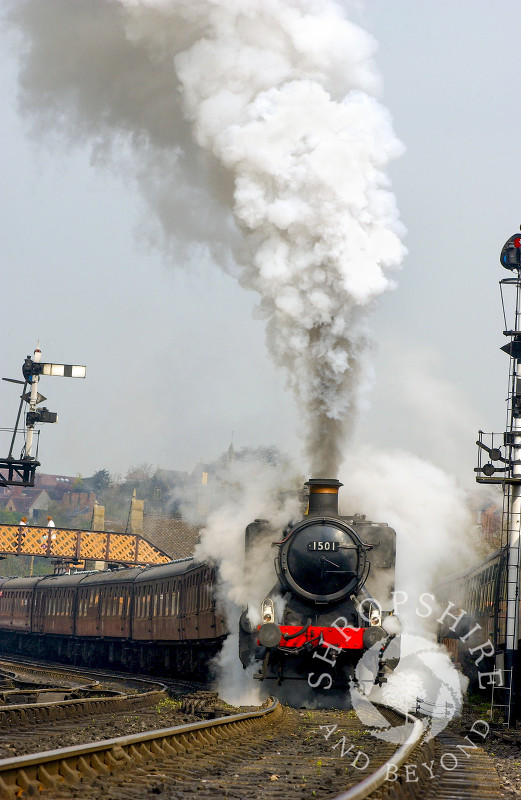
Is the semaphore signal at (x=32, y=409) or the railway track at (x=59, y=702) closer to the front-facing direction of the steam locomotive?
the railway track

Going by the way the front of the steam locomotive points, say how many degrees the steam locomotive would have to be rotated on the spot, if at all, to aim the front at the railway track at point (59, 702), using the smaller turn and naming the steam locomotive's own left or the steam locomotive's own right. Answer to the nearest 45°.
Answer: approximately 90° to the steam locomotive's own right

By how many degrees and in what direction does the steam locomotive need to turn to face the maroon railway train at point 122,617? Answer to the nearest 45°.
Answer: approximately 180°

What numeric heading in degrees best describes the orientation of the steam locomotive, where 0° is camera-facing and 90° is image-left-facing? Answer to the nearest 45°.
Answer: approximately 0°

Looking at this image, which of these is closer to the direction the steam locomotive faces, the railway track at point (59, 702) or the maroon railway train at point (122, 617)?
the railway track

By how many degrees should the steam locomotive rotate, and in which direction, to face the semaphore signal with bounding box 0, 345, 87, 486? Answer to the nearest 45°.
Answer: approximately 135° to its right
